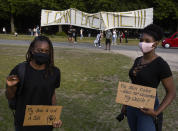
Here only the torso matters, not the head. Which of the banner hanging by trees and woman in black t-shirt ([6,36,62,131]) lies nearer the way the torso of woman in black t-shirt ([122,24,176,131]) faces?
the woman in black t-shirt

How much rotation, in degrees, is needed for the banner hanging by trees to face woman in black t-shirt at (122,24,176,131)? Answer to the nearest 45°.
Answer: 0° — it already faces them

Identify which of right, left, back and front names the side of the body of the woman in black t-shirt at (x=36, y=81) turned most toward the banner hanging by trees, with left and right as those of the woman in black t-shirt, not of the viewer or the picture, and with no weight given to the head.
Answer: back

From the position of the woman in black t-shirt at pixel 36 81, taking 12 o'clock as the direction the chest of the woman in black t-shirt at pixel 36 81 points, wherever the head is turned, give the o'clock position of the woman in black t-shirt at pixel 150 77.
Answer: the woman in black t-shirt at pixel 150 77 is roughly at 9 o'clock from the woman in black t-shirt at pixel 36 81.

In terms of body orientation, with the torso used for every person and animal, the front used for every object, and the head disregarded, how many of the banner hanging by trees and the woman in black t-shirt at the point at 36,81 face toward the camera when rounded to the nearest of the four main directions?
2

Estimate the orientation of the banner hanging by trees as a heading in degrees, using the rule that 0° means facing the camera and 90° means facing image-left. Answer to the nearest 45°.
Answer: approximately 0°

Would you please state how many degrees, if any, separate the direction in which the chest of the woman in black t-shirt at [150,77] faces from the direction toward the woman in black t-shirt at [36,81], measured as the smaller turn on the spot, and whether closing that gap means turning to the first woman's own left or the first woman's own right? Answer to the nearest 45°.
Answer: approximately 45° to the first woman's own right

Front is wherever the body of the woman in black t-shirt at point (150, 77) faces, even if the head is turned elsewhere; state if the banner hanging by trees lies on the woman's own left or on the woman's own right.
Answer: on the woman's own right
